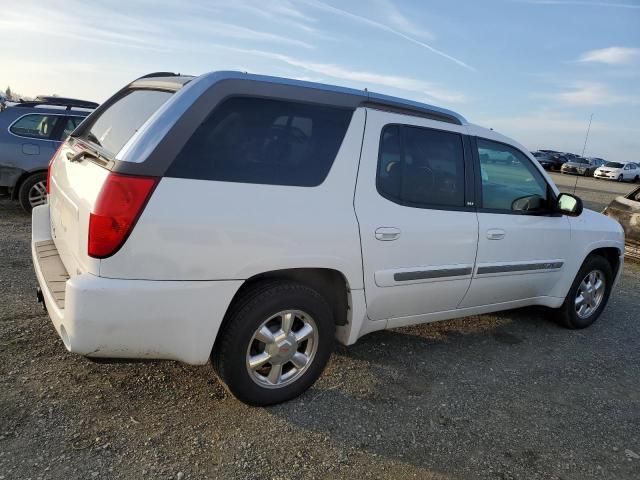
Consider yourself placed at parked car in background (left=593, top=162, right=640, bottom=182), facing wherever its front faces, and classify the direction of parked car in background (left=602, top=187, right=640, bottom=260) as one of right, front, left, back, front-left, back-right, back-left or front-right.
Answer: front-left

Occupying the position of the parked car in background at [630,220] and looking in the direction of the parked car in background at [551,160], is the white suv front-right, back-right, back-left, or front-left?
back-left

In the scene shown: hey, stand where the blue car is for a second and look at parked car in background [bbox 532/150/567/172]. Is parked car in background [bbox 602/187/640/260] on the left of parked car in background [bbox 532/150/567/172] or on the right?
right

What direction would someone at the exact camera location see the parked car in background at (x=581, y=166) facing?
facing the viewer and to the left of the viewer

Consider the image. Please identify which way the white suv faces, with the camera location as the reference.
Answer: facing away from the viewer and to the right of the viewer

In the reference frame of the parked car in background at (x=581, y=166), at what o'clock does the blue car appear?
The blue car is roughly at 11 o'clock from the parked car in background.

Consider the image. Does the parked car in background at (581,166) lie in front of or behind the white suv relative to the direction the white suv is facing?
in front

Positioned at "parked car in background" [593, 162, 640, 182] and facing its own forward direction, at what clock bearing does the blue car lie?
The blue car is roughly at 11 o'clock from the parked car in background.

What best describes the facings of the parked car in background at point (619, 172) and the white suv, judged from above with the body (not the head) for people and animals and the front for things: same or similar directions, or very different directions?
very different directions

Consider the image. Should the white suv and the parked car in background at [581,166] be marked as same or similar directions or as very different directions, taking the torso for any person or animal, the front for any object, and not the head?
very different directions

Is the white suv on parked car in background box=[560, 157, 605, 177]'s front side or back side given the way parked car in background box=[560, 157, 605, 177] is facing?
on the front side

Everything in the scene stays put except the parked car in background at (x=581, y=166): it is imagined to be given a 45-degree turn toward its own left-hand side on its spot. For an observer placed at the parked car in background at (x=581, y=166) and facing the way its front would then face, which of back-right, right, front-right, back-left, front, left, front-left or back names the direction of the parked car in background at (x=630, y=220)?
front

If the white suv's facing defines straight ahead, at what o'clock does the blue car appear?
The blue car is roughly at 9 o'clock from the white suv.

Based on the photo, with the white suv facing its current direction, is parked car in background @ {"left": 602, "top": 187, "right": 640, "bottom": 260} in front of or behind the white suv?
in front

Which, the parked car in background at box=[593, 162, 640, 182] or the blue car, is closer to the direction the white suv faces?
the parked car in background
